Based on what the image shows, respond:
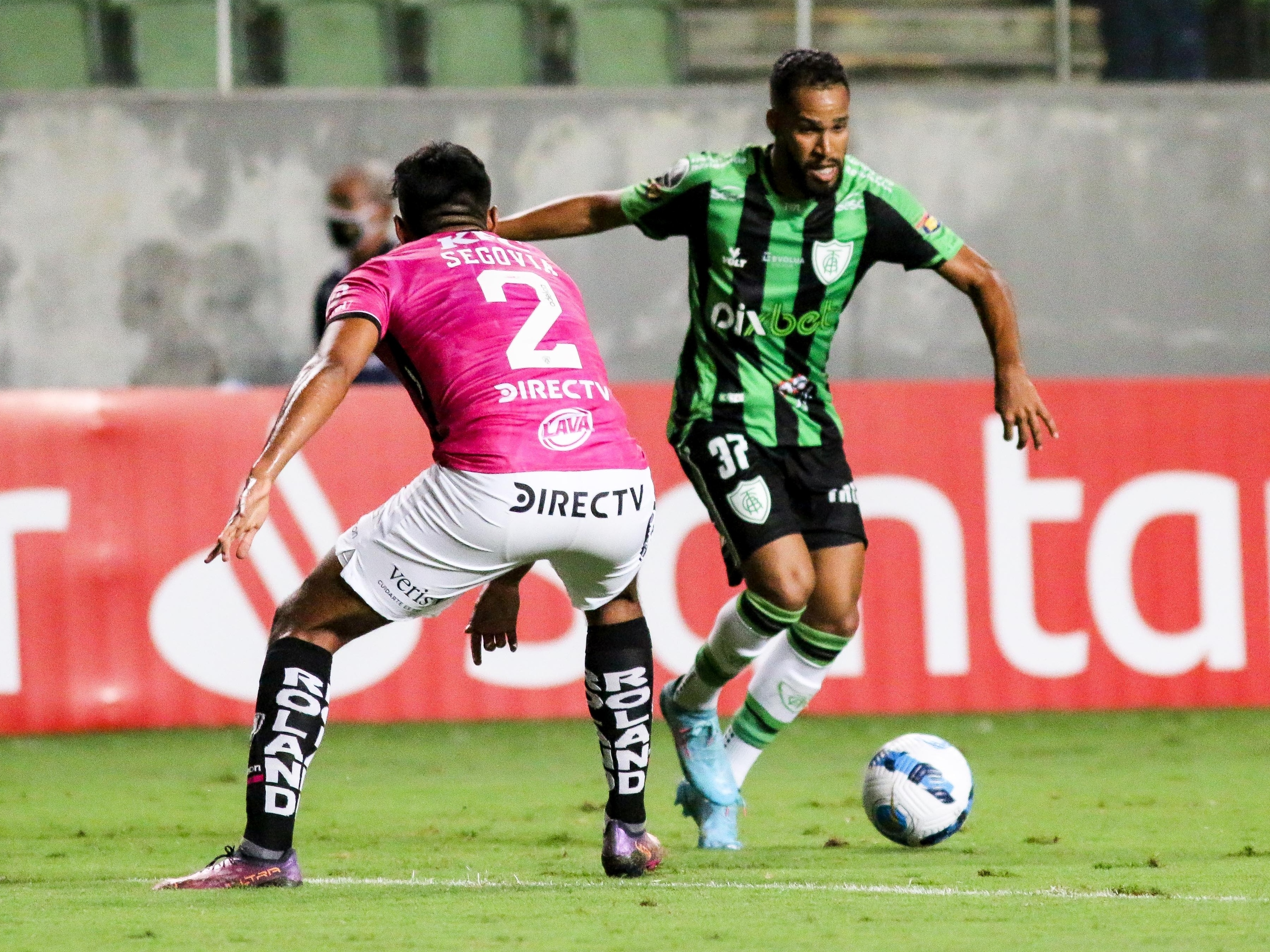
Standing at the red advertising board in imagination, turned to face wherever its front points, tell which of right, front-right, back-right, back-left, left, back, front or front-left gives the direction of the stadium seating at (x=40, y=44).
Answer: back-right

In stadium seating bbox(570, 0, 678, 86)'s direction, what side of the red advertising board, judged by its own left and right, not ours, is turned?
back

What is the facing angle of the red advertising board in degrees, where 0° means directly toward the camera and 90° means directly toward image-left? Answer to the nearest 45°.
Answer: approximately 0°

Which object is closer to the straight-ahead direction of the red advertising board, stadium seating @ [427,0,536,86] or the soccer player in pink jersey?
the soccer player in pink jersey

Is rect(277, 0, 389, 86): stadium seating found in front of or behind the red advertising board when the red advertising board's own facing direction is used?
behind

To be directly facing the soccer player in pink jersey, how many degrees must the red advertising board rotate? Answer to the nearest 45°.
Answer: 0° — it already faces them

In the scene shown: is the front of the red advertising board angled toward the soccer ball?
yes
